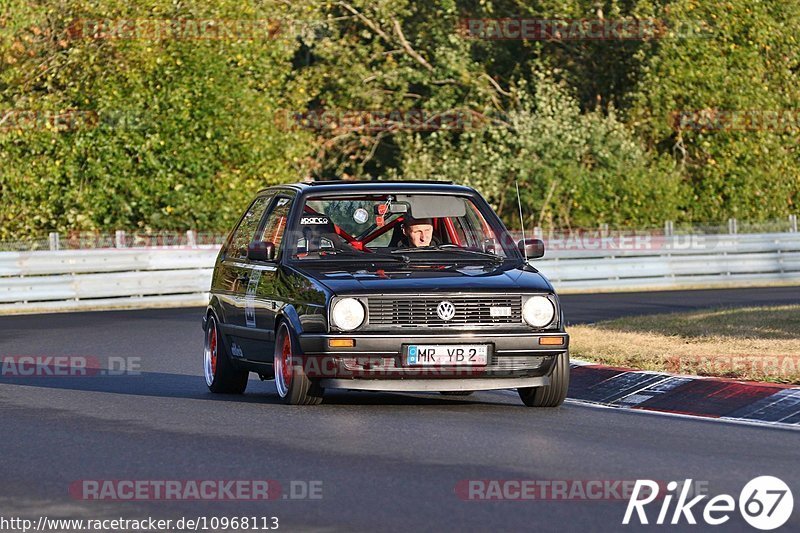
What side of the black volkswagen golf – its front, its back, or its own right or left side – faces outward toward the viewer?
front

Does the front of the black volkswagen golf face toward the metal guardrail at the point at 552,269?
no

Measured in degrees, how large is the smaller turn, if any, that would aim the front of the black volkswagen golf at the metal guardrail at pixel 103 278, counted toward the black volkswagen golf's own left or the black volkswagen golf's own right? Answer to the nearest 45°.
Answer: approximately 180°
